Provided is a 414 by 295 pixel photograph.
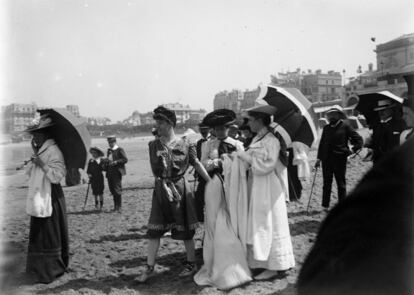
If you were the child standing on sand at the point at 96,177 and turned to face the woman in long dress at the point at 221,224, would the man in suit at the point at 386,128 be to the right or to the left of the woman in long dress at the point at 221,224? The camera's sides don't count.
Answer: left

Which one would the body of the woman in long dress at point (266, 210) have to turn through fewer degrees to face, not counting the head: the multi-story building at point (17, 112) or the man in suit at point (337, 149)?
the multi-story building

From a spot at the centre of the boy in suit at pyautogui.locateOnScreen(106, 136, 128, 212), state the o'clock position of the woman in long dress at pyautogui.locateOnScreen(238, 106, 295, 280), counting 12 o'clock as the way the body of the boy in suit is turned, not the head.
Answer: The woman in long dress is roughly at 10 o'clock from the boy in suit.

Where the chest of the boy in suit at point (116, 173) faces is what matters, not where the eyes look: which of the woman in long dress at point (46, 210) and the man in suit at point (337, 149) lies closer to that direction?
the woman in long dress

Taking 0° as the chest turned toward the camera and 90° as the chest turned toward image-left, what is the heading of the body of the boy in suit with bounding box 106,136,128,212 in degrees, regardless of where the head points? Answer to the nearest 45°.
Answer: approximately 45°
